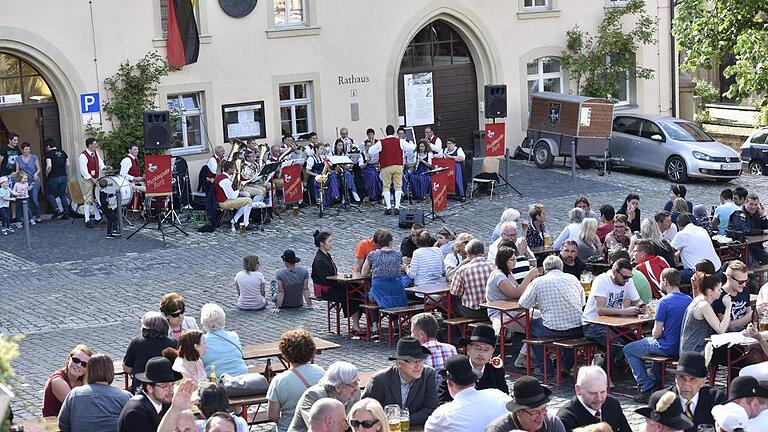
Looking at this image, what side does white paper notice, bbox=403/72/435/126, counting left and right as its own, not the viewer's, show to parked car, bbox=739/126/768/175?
left

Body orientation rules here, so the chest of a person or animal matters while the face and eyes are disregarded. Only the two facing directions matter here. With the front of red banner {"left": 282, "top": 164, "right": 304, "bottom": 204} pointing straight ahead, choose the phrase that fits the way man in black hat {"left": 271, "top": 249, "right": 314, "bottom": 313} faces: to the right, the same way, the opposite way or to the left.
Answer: the opposite way

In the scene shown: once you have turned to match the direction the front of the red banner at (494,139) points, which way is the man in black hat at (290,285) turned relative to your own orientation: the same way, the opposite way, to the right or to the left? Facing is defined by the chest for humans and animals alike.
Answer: the opposite way

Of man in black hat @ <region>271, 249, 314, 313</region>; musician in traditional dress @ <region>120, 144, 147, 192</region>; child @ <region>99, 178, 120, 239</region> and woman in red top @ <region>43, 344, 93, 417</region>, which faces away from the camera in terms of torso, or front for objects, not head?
the man in black hat

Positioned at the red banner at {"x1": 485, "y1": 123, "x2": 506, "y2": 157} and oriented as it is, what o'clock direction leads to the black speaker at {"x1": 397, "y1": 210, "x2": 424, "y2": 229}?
The black speaker is roughly at 1 o'clock from the red banner.

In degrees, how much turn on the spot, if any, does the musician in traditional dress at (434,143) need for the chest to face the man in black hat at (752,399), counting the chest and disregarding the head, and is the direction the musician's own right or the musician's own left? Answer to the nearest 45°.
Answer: approximately 45° to the musician's own left

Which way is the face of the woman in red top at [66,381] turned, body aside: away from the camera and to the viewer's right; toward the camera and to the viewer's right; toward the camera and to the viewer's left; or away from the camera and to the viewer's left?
toward the camera and to the viewer's right

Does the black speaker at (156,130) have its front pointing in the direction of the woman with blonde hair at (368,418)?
yes
